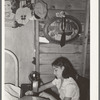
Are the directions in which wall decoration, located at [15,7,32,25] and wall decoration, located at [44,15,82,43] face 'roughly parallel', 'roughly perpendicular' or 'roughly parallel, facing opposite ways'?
roughly parallel

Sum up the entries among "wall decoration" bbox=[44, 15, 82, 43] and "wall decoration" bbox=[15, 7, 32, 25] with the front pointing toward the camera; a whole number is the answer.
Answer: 2

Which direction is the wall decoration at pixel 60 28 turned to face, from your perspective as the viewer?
facing the viewer
